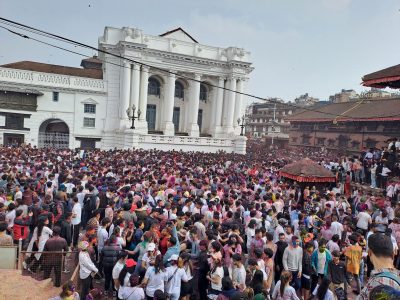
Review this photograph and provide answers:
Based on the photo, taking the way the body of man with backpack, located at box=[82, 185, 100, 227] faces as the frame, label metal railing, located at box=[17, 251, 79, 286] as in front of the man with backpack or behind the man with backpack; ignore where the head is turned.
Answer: behind

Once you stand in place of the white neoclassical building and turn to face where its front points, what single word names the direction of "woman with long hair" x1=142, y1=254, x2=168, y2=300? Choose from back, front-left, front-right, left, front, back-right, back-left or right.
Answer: front-right

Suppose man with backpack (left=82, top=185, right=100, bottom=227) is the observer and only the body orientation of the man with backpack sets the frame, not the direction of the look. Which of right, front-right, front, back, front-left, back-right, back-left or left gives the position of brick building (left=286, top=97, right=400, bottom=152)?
front-right

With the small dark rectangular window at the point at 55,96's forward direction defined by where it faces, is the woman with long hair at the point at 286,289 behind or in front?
in front

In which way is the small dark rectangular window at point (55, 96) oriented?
toward the camera

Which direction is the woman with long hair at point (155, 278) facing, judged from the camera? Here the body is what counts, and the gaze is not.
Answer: away from the camera

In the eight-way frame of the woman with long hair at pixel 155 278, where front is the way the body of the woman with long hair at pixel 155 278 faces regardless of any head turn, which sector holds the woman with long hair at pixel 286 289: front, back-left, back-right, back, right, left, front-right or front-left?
right

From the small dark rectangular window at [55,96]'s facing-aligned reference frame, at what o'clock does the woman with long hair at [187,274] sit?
The woman with long hair is roughly at 12 o'clock from the small dark rectangular window.

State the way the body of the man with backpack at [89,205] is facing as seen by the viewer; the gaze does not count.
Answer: away from the camera

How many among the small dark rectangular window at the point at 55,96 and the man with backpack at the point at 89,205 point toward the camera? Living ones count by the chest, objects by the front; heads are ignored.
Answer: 1

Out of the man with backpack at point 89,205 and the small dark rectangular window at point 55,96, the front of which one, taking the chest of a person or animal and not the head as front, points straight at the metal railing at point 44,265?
the small dark rectangular window
